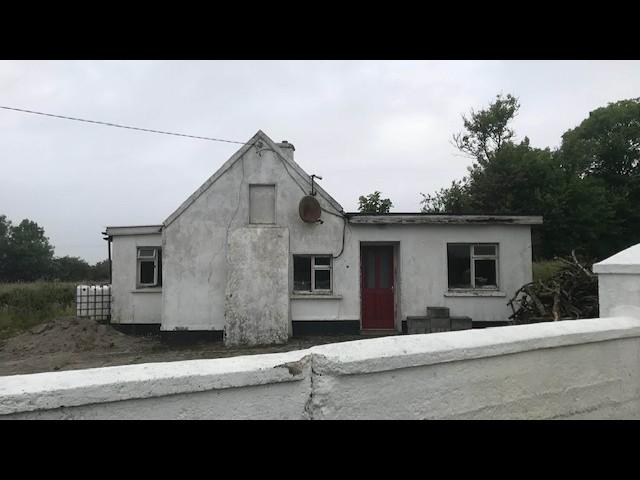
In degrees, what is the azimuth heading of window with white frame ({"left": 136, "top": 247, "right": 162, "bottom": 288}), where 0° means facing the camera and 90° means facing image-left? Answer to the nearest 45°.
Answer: approximately 0°

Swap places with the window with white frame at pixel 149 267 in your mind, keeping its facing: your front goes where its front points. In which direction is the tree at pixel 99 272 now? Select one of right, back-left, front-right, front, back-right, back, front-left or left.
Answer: back

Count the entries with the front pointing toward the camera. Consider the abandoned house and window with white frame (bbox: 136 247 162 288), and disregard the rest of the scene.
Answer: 2

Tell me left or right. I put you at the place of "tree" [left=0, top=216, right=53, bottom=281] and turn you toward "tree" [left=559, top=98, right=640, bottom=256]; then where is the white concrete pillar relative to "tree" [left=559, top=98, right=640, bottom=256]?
right

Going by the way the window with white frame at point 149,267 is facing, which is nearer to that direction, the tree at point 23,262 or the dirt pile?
the dirt pile
